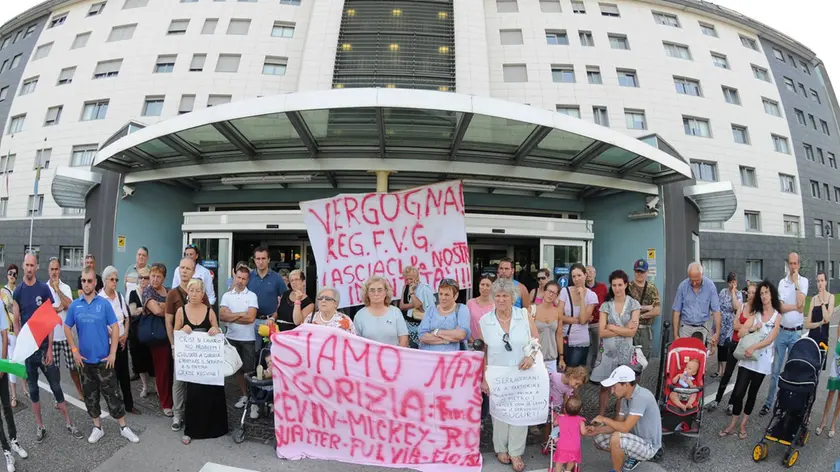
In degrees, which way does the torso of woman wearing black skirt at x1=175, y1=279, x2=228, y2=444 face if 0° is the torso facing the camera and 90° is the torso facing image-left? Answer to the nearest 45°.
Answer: approximately 0°

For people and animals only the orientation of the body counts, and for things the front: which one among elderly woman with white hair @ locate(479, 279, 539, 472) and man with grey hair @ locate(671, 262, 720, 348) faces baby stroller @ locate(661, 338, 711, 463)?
the man with grey hair

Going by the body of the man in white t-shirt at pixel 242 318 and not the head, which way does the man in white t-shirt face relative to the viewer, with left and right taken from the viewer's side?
facing the viewer

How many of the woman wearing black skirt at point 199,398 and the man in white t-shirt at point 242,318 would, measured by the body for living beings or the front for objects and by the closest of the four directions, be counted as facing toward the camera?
2

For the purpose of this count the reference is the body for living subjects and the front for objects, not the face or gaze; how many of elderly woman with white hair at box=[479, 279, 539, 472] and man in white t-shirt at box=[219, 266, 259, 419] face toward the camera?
2

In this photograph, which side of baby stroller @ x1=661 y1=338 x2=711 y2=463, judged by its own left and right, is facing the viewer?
front

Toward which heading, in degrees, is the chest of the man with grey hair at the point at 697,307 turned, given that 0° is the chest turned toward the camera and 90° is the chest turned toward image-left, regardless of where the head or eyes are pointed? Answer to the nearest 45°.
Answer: approximately 0°

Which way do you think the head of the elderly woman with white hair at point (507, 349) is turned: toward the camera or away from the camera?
toward the camera

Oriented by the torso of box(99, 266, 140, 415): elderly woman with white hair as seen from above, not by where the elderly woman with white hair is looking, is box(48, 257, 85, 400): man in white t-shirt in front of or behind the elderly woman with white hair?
behind

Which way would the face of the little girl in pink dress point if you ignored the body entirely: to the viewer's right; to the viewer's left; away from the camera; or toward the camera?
away from the camera

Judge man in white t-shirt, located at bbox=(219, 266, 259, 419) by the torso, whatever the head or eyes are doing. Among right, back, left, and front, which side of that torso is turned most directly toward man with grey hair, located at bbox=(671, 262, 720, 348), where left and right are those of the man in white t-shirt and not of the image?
left

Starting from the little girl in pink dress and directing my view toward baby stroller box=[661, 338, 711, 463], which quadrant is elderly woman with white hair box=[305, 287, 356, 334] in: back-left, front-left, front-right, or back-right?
back-left
